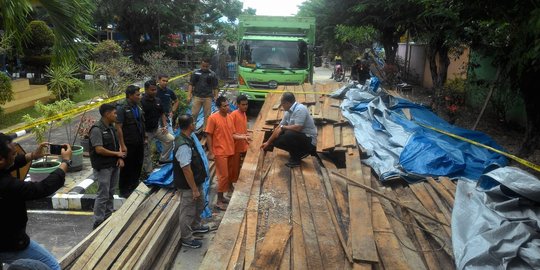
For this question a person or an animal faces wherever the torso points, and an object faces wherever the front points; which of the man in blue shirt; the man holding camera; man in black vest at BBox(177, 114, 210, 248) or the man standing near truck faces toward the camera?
the man standing near truck

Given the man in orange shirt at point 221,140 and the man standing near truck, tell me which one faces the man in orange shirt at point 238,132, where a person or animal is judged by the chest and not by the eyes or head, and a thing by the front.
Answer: the man standing near truck

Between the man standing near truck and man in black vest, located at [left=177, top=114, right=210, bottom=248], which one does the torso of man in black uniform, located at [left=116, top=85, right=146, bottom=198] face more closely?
the man in black vest

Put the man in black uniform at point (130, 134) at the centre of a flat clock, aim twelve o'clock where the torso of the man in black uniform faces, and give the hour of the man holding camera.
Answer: The man holding camera is roughly at 2 o'clock from the man in black uniform.

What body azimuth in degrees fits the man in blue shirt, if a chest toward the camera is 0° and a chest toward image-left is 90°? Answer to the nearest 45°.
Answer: approximately 90°

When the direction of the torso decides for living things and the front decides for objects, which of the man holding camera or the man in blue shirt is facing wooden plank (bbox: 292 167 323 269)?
the man holding camera

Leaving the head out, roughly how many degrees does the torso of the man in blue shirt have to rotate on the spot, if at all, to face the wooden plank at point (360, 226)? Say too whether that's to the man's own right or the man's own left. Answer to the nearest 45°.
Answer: approximately 90° to the man's own left

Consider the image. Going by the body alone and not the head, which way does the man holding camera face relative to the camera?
to the viewer's right

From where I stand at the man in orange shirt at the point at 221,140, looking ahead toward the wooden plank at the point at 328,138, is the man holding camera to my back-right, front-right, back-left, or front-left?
back-right

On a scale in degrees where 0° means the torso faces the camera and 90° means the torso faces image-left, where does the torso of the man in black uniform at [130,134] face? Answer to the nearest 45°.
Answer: approximately 315°
